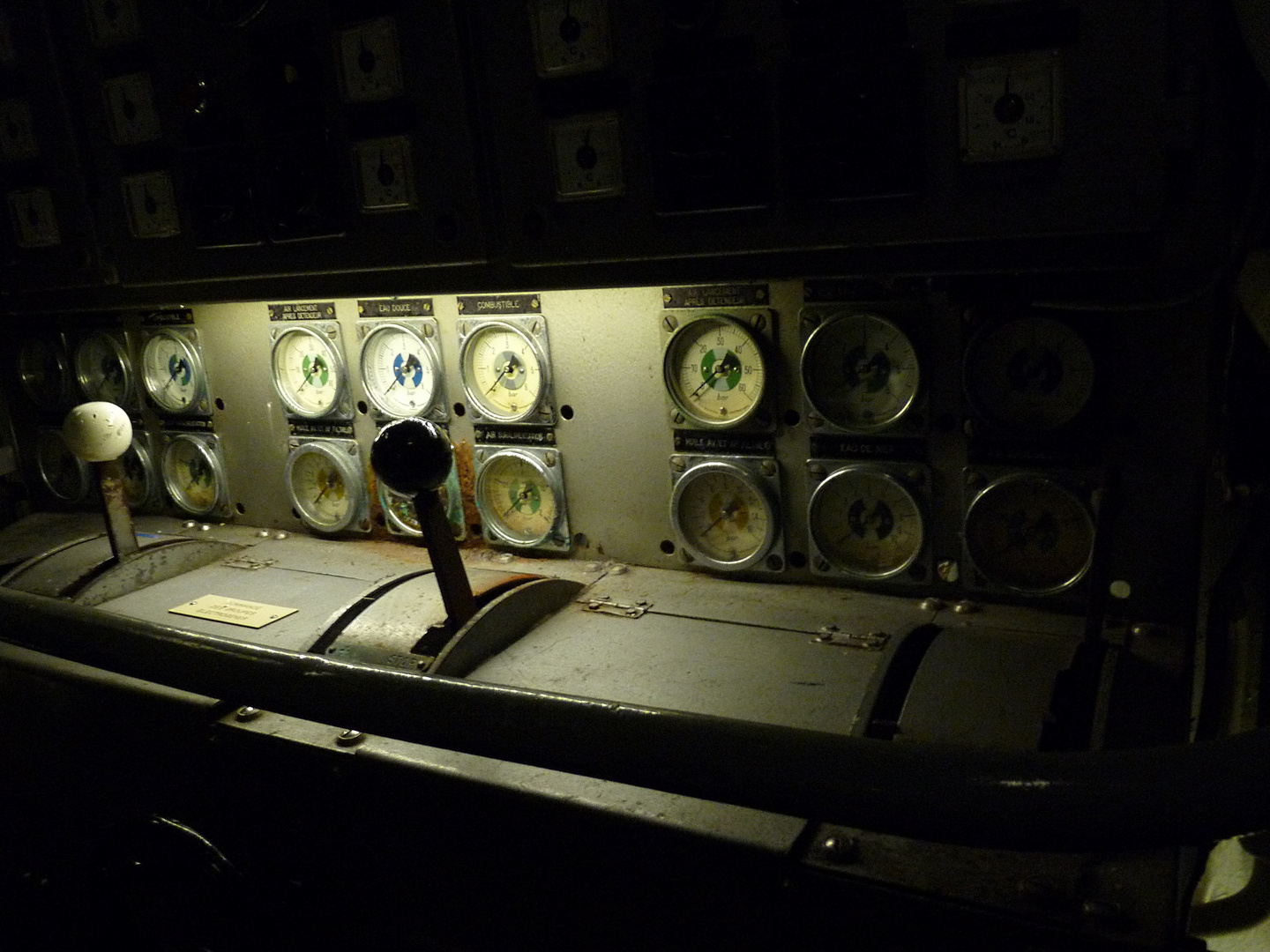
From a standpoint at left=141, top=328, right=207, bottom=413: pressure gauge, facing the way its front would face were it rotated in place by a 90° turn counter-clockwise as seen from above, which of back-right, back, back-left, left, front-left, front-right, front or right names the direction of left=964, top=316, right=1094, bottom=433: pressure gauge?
front

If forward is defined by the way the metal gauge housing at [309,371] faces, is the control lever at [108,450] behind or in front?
in front

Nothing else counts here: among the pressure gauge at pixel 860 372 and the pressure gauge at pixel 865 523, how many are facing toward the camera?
2

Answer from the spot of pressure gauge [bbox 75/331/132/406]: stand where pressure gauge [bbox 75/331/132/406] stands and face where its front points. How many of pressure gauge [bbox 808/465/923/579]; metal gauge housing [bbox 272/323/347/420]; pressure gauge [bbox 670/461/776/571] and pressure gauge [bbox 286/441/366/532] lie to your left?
4

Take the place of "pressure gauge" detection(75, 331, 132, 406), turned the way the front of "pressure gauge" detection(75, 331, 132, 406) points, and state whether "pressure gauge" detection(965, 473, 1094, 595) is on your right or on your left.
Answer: on your left

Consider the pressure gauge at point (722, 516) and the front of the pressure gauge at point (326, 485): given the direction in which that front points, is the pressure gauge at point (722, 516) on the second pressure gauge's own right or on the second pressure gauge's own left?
on the second pressure gauge's own left

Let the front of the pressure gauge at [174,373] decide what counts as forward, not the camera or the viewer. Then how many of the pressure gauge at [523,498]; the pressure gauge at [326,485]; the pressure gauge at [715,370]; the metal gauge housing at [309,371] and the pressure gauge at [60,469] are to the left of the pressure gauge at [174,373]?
4

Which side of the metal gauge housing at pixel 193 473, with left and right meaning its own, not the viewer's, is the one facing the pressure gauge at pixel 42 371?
right

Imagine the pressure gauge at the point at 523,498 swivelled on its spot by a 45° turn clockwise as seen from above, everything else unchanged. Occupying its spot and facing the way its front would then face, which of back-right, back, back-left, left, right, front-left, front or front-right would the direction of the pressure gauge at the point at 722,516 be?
back-left

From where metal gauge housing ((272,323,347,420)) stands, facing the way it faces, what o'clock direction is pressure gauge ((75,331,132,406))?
The pressure gauge is roughly at 3 o'clock from the metal gauge housing.

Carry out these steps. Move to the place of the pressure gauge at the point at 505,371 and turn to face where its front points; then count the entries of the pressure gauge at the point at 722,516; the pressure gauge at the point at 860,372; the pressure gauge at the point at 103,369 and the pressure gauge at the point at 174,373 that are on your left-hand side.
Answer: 2

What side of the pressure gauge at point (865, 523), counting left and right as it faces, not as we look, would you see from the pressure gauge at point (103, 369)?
right
